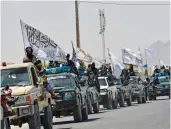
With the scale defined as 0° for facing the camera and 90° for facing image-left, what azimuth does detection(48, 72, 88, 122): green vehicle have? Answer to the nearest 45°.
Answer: approximately 45°

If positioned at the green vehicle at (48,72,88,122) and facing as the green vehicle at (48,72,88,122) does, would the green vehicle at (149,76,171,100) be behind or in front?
behind

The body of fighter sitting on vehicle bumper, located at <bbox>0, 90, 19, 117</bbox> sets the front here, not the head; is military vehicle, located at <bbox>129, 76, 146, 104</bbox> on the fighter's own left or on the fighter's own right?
on the fighter's own left

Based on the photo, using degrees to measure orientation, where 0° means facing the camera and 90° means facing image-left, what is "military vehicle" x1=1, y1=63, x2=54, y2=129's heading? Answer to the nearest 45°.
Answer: approximately 45°
